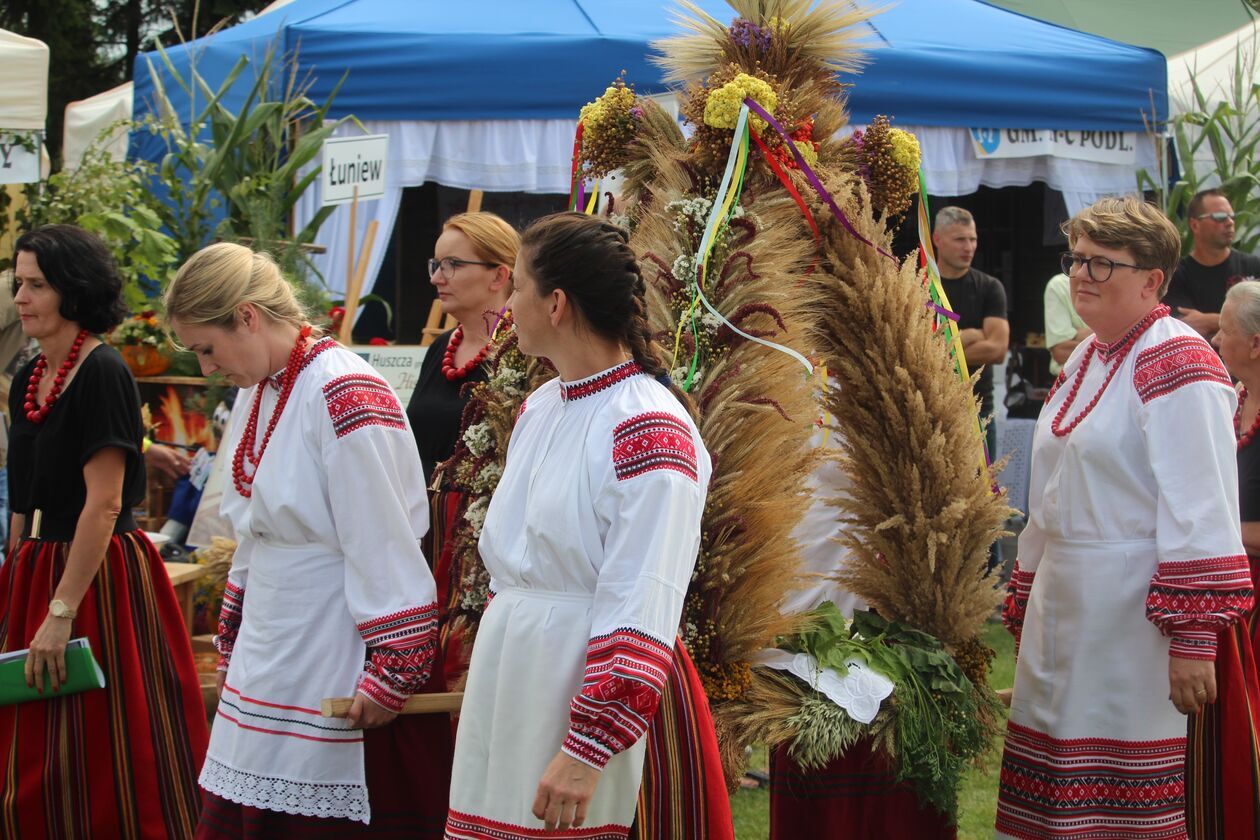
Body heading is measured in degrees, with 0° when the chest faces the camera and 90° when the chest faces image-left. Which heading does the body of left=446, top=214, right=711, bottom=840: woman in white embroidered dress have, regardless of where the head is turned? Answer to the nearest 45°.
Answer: approximately 45°

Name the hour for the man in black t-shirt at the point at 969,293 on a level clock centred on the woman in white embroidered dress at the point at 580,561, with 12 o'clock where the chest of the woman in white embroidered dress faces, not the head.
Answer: The man in black t-shirt is roughly at 5 o'clock from the woman in white embroidered dress.

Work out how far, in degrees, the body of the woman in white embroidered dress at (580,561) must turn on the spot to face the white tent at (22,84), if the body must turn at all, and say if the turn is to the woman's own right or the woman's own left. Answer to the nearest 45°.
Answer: approximately 90° to the woman's own right

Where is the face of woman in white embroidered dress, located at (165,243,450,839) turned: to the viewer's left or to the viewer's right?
to the viewer's left

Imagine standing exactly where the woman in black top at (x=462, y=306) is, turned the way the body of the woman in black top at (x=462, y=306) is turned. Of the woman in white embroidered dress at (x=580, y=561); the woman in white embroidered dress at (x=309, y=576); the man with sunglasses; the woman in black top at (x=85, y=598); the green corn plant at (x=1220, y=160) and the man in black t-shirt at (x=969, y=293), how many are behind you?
3

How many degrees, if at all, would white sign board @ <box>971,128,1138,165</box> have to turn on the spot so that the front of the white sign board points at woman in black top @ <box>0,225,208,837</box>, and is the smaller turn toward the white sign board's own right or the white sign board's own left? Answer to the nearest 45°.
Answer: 0° — it already faces them

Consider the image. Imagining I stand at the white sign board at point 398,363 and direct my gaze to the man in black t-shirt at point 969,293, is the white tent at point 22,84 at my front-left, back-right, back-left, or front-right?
back-left

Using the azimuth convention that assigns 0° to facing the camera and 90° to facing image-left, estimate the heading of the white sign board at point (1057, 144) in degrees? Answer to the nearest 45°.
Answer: approximately 0°

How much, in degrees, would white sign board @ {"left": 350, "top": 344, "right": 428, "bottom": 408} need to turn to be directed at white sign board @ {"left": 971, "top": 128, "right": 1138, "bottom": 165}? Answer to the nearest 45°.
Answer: approximately 135° to its left
